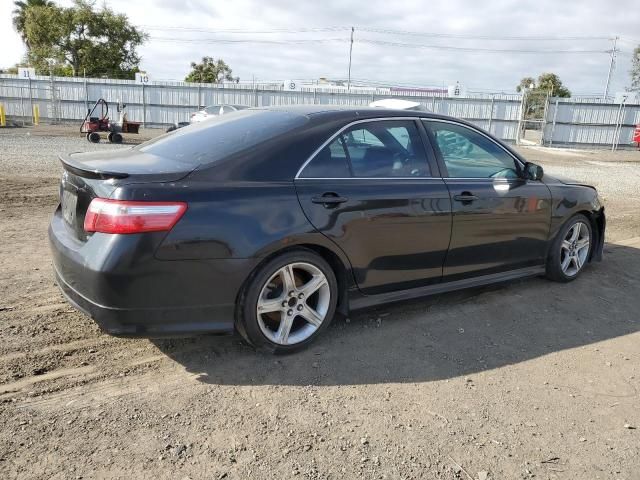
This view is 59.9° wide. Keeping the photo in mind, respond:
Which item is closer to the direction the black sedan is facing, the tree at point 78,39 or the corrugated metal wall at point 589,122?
the corrugated metal wall

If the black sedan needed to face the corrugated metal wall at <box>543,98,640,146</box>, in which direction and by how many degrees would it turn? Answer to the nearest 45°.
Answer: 0° — it already faces it

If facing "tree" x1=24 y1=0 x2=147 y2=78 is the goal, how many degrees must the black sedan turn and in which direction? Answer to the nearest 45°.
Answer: approximately 90° to its left

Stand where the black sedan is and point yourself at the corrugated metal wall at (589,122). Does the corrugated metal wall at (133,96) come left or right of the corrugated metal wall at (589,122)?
left

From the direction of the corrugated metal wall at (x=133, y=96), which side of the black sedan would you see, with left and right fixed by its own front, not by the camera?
left

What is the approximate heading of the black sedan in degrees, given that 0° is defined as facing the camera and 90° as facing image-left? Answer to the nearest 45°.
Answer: approximately 225°
